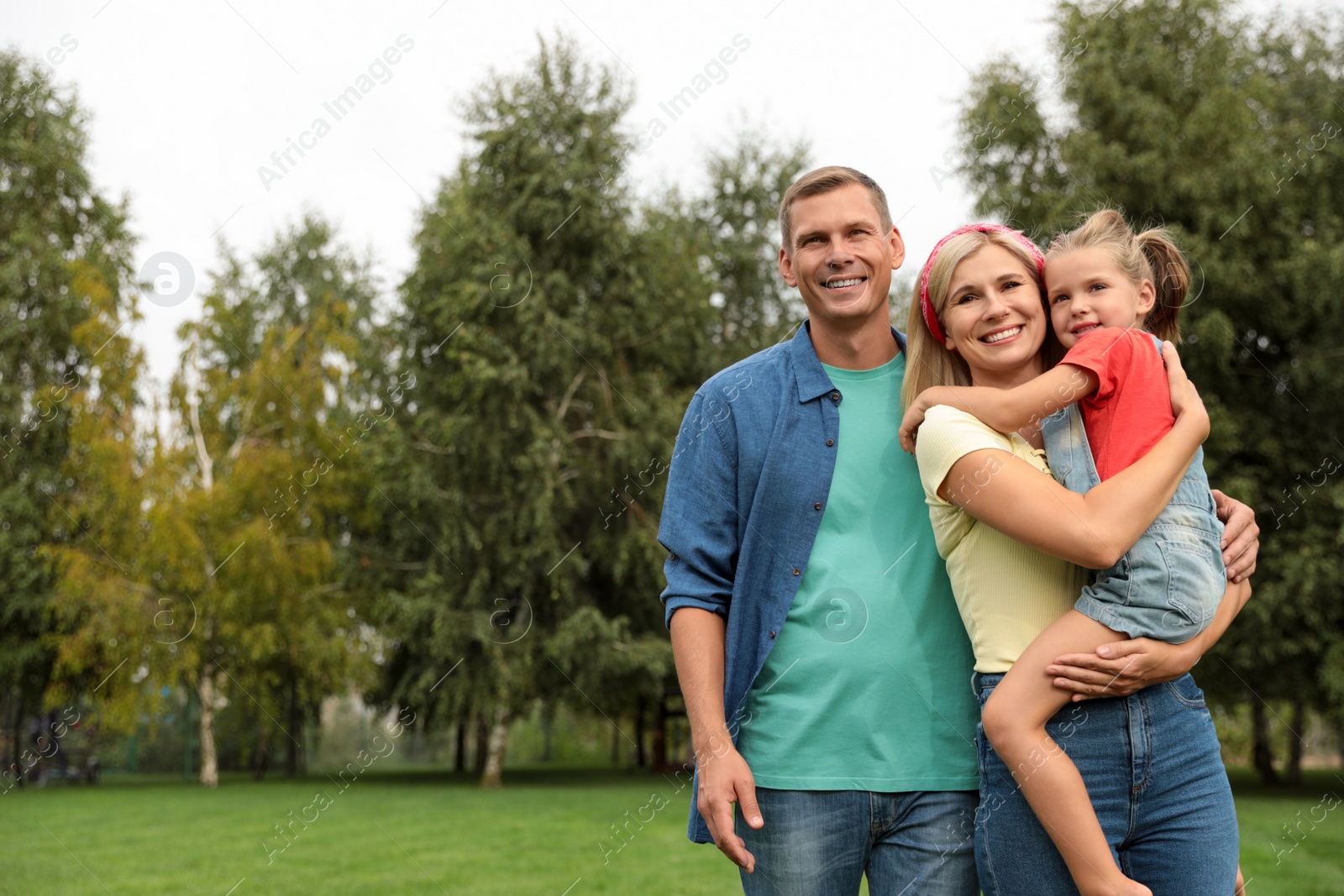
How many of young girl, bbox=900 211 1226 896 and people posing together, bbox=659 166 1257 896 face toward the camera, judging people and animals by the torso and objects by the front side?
1

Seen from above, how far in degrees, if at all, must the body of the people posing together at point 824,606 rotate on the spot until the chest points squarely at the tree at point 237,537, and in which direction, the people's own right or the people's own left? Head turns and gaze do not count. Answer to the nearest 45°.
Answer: approximately 135° to the people's own right

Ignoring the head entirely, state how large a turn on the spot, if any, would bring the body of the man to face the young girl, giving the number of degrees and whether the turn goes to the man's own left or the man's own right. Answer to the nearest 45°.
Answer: approximately 45° to the man's own left

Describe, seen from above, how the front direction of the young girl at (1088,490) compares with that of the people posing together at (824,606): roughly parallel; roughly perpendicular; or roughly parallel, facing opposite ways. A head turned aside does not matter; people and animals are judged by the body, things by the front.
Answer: roughly perpendicular

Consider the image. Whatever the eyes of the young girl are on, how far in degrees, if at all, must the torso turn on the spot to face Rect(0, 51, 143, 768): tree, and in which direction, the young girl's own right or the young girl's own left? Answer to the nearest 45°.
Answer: approximately 45° to the young girl's own right

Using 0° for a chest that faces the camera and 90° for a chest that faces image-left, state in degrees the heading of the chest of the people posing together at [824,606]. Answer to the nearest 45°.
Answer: approximately 0°

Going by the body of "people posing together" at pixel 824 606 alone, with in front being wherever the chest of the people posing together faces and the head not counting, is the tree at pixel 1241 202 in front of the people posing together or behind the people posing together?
behind

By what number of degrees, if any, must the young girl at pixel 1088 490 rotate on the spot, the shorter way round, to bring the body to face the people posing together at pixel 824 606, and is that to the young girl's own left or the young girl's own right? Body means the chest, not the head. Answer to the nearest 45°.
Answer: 0° — they already face them

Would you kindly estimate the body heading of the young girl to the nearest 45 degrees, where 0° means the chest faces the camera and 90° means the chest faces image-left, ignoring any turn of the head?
approximately 90°
